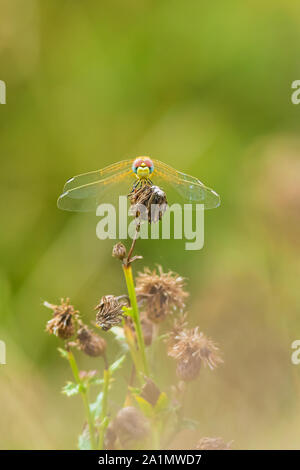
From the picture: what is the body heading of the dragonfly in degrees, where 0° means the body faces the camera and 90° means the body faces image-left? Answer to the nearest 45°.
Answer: approximately 0°
